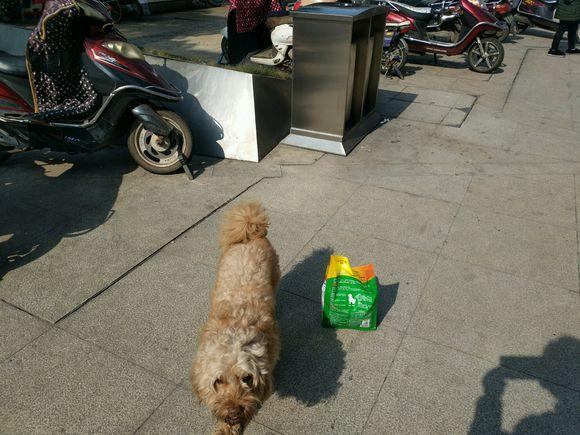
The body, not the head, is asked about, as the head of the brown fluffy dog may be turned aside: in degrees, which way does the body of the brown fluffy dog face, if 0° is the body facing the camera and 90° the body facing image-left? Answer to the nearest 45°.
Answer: approximately 0°

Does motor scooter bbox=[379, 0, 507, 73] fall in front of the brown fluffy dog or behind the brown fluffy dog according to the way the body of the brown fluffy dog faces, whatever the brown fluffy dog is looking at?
behind

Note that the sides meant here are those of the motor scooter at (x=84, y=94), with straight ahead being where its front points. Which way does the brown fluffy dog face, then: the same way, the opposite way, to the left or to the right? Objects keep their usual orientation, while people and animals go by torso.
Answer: to the right

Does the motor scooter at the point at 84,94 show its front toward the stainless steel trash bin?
yes

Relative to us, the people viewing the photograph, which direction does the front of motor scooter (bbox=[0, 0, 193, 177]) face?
facing to the right of the viewer

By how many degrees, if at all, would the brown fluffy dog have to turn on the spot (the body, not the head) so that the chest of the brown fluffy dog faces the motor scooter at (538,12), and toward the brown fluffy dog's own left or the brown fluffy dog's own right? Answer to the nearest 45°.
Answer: approximately 135° to the brown fluffy dog's own left

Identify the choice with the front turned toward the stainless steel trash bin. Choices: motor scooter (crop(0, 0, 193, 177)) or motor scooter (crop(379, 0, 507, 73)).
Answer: motor scooter (crop(0, 0, 193, 177))

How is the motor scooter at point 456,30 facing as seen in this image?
to the viewer's right

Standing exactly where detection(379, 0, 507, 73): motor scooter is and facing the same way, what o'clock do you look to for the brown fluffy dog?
The brown fluffy dog is roughly at 3 o'clock from the motor scooter.

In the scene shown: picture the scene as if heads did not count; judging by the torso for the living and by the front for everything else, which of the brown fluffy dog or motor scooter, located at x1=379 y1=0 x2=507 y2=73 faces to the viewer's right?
the motor scooter

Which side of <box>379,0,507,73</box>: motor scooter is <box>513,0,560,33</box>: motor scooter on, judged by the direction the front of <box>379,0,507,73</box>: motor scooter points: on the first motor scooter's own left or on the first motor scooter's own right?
on the first motor scooter's own left
